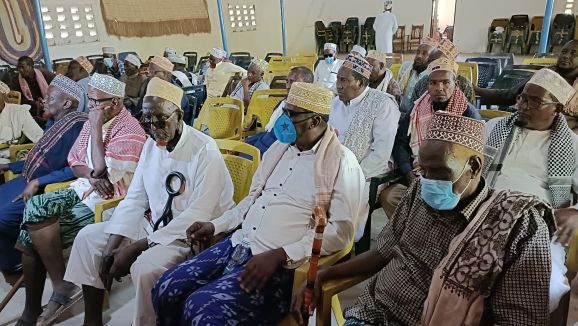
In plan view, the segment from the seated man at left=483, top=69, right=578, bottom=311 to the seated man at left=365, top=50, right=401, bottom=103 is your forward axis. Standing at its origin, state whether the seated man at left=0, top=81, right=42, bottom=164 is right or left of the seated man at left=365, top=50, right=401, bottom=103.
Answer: left

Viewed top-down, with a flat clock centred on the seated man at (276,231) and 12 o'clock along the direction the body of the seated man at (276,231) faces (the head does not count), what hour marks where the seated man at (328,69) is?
the seated man at (328,69) is roughly at 5 o'clock from the seated man at (276,231).

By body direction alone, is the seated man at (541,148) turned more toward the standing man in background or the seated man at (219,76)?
the seated man

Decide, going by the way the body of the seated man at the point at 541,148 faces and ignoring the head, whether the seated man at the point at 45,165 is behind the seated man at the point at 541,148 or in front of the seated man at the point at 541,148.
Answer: in front

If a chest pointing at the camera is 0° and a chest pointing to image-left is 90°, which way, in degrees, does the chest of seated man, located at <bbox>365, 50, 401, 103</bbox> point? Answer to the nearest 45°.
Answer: approximately 45°

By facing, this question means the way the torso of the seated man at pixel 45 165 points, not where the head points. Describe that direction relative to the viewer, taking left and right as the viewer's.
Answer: facing to the left of the viewer

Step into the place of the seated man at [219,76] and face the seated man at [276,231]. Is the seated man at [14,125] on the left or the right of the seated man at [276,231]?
right

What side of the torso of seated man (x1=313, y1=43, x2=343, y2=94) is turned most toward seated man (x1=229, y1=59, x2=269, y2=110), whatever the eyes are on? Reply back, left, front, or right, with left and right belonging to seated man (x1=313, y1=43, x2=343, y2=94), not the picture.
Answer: front

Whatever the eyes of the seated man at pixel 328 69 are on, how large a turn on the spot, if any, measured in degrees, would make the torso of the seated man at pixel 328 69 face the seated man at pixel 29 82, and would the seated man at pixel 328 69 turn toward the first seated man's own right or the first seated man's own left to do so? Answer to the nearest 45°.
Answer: approximately 45° to the first seated man's own right

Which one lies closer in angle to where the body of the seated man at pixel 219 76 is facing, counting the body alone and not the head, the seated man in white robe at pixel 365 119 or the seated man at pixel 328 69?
the seated man in white robe

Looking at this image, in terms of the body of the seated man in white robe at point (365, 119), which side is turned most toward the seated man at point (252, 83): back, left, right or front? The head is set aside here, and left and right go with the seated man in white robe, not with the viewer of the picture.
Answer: right

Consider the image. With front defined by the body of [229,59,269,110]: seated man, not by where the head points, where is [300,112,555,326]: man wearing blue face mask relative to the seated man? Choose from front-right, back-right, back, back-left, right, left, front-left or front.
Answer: front-left

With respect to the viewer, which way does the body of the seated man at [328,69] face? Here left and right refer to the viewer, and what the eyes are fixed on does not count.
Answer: facing the viewer and to the left of the viewer

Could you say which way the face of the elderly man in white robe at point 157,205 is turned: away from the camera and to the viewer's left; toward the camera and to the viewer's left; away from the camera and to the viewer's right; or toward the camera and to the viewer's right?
toward the camera and to the viewer's left

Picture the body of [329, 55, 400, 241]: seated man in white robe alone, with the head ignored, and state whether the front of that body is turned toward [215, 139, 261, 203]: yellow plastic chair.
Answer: yes

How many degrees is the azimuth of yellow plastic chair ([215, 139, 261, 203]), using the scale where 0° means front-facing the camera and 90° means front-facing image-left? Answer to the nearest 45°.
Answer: approximately 45°
